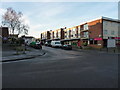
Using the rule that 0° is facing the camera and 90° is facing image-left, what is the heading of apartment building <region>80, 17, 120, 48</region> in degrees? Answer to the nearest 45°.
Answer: approximately 45°
